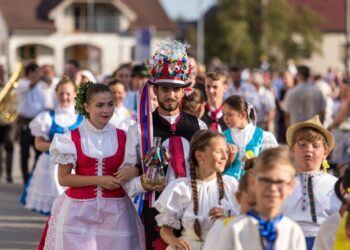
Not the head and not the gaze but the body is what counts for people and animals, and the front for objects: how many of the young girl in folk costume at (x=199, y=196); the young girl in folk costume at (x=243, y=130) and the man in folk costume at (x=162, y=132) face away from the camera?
0

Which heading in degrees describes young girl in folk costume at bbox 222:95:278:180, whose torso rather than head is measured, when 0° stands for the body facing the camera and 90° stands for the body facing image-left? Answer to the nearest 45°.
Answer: approximately 45°

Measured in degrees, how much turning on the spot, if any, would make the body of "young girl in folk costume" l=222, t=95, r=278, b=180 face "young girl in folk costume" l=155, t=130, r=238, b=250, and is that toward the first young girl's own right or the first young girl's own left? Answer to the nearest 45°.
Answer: approximately 45° to the first young girl's own left

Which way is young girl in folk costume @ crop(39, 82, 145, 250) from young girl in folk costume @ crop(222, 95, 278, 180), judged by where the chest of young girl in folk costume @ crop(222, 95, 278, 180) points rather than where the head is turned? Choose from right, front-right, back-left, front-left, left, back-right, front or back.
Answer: front

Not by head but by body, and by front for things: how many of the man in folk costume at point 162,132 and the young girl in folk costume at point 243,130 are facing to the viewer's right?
0

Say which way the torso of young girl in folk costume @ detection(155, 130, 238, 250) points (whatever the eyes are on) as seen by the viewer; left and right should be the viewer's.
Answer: facing the viewer and to the right of the viewer

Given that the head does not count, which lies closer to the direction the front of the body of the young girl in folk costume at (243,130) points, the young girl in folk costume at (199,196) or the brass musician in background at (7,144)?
the young girl in folk costume

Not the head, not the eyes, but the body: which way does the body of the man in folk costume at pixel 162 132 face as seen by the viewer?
toward the camera

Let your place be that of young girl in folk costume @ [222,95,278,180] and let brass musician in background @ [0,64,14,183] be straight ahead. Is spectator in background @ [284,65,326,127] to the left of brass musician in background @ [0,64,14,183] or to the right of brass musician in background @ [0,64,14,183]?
right

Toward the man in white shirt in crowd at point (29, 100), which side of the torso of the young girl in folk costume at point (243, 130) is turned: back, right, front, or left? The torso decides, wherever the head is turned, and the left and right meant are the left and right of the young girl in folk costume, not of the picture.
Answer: right

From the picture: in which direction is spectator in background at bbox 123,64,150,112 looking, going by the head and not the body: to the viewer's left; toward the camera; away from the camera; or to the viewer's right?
toward the camera

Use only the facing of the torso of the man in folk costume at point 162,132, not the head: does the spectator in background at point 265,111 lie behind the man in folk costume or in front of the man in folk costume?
behind

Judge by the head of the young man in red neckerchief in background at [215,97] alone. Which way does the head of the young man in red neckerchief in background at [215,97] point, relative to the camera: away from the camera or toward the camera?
toward the camera
